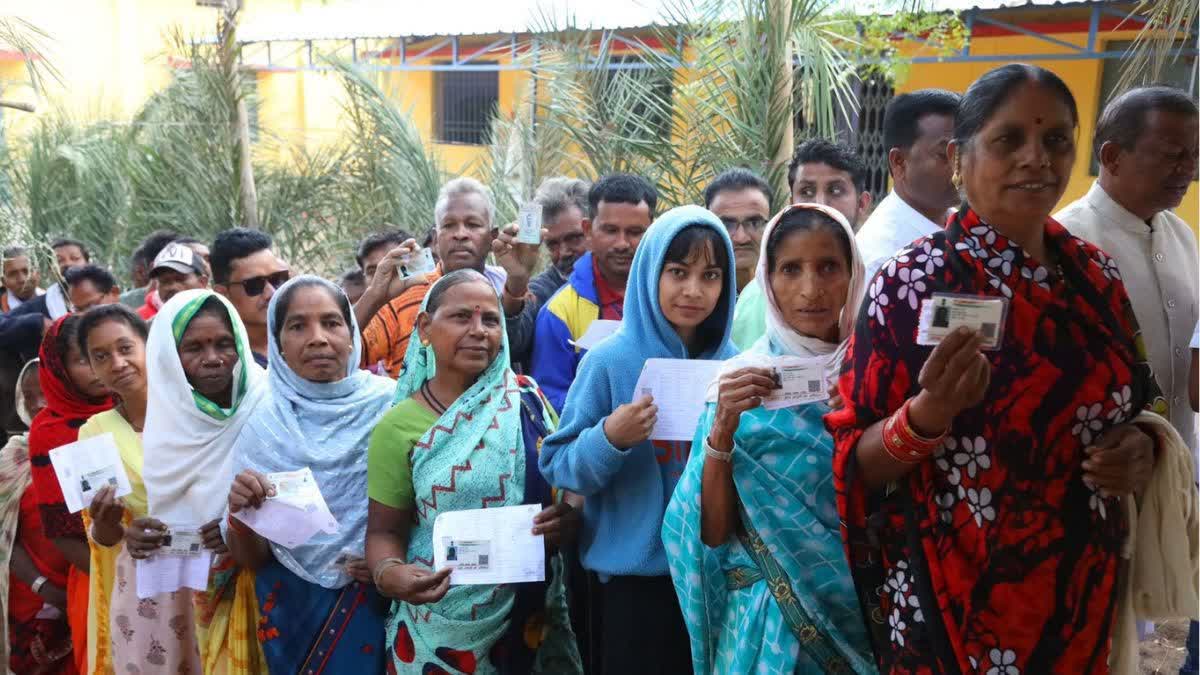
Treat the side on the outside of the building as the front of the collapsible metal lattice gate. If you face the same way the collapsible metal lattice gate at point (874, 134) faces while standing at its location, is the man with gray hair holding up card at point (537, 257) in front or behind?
in front

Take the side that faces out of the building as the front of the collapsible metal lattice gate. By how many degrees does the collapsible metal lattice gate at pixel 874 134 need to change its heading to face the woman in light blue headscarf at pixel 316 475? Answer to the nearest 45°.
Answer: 0° — it already faces them

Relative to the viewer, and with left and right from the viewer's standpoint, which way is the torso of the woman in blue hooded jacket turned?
facing the viewer and to the right of the viewer

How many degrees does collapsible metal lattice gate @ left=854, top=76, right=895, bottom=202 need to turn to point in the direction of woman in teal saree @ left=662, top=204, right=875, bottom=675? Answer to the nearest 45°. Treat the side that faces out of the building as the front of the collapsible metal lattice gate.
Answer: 0° — it already faces them

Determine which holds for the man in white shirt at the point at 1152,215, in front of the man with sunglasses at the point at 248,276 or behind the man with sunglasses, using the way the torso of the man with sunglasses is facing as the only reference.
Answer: in front

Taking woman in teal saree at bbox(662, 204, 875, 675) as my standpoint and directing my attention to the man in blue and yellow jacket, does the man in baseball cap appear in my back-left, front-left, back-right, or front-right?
front-left

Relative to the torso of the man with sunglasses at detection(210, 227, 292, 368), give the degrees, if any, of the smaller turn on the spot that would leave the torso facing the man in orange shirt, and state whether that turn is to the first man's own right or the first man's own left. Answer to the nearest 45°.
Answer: approximately 45° to the first man's own left

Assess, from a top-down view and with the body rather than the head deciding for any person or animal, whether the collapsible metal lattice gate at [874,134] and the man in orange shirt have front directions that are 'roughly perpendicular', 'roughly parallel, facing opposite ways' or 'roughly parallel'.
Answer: roughly parallel

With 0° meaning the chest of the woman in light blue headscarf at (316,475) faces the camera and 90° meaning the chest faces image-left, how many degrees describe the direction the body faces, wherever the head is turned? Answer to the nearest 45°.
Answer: approximately 0°

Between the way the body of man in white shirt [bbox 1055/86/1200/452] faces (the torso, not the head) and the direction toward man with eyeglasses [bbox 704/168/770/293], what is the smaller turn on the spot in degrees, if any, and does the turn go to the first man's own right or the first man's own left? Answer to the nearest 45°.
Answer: approximately 135° to the first man's own right

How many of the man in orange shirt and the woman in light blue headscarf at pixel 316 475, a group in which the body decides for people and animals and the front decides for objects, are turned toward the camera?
2

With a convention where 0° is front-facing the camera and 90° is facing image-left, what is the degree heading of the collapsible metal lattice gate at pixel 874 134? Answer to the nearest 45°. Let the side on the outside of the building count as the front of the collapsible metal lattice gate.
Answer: approximately 0°

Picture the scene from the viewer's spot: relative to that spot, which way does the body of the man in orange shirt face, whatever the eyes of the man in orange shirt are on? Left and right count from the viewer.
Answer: facing the viewer
